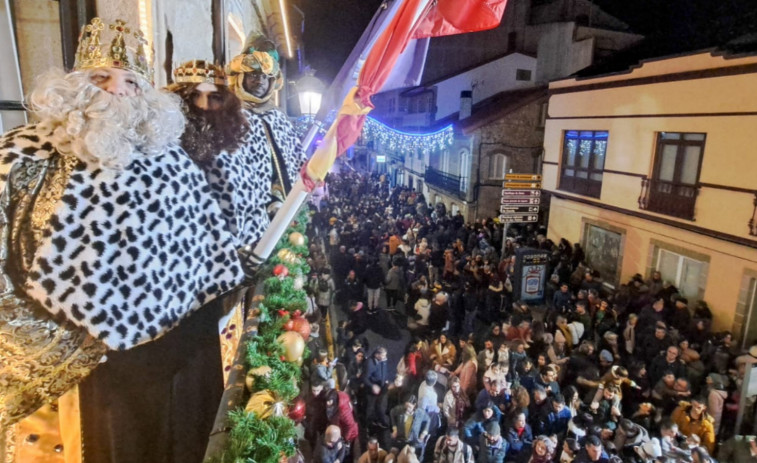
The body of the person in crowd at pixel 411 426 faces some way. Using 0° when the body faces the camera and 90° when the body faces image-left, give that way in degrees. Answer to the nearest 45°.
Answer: approximately 0°

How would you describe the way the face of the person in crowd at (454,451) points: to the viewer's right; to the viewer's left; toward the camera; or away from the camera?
toward the camera

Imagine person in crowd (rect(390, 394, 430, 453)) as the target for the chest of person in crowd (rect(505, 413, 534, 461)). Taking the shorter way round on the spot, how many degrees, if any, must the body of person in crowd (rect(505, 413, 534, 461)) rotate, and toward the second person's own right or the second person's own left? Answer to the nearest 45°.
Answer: approximately 90° to the second person's own right

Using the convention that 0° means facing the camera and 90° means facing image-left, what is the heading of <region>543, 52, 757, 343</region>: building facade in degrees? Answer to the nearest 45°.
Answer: approximately 45°

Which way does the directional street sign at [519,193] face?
toward the camera

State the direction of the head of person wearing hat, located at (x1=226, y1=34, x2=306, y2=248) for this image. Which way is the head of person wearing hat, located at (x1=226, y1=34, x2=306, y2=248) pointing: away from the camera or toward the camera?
toward the camera

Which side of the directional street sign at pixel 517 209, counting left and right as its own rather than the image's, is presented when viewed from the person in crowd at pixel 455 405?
front

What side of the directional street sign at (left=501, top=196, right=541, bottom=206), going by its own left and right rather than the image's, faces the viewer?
front

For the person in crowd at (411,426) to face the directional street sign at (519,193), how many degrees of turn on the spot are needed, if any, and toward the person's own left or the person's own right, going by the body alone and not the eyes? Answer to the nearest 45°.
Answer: approximately 180°

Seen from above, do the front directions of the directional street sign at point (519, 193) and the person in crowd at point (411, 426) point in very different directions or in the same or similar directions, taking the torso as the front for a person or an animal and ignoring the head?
same or similar directions

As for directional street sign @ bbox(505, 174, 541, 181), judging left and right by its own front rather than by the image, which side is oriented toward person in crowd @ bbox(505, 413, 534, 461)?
front

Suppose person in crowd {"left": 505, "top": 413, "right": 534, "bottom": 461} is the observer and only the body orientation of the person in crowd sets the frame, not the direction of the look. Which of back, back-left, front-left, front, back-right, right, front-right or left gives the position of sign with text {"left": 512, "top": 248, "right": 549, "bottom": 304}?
back

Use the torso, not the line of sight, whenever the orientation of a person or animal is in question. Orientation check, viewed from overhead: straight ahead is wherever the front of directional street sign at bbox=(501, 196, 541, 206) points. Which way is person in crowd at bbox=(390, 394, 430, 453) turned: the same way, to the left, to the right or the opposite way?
the same way

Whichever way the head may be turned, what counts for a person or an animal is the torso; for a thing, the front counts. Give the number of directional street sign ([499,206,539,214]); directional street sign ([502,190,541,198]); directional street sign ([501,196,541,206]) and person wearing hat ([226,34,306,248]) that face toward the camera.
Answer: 4

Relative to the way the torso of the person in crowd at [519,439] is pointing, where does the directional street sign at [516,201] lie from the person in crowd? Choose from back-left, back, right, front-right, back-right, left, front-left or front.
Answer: back

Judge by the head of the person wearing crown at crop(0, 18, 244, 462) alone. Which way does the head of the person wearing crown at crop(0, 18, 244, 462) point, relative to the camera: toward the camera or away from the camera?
toward the camera

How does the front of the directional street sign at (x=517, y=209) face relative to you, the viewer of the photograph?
facing the viewer

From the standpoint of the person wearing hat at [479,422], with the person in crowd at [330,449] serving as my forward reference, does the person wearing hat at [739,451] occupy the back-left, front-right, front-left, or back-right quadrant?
back-left
